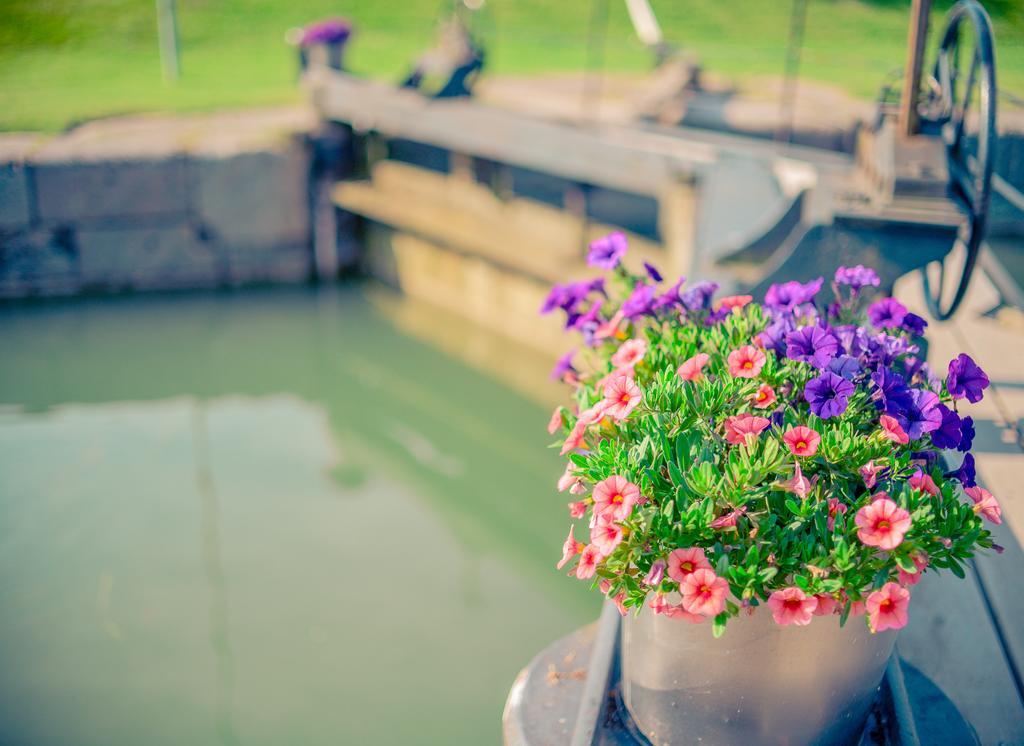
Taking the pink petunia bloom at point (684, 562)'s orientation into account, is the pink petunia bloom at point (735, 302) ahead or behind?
behind

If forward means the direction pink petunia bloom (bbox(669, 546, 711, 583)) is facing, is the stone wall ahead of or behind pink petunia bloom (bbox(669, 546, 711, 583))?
behind

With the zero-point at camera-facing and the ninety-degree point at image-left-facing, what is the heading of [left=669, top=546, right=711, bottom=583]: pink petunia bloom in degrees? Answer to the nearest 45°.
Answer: approximately 0°

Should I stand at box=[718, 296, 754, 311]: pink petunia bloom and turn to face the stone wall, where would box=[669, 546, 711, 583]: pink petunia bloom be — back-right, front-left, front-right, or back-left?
back-left

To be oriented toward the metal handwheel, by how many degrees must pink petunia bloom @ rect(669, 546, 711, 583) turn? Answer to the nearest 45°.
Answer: approximately 180°
